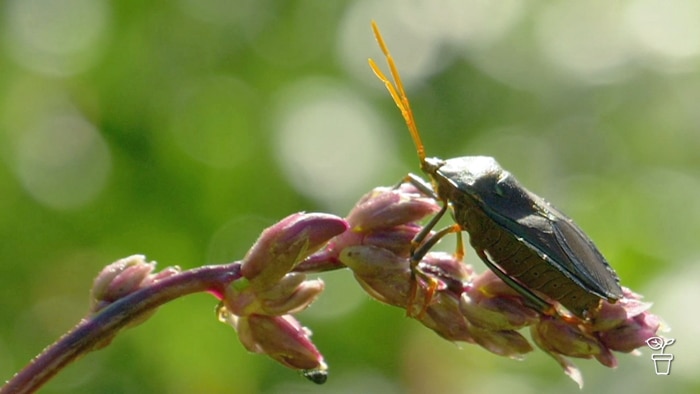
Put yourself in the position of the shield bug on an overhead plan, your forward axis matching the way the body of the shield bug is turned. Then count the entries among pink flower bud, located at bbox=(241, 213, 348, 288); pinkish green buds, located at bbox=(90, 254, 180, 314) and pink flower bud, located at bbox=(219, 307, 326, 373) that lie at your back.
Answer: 0

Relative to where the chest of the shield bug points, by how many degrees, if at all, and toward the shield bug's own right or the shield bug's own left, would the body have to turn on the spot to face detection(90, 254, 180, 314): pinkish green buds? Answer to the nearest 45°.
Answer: approximately 45° to the shield bug's own left

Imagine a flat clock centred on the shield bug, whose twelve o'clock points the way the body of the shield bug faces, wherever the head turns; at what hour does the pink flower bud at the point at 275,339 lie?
The pink flower bud is roughly at 11 o'clock from the shield bug.

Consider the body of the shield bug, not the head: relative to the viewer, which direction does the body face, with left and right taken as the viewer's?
facing to the left of the viewer

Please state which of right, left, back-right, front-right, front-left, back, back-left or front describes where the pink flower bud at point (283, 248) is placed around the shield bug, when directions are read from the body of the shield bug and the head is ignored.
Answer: front-left
